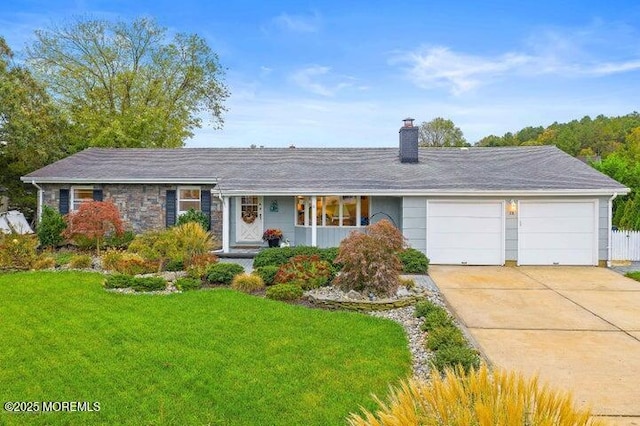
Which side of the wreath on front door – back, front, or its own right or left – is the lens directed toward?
front

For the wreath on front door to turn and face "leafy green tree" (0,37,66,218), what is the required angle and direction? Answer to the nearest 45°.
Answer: approximately 135° to its right

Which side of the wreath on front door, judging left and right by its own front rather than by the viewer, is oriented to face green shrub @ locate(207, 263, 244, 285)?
front

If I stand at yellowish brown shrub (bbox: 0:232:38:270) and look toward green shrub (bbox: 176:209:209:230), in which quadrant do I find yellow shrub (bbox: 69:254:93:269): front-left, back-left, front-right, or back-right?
front-right

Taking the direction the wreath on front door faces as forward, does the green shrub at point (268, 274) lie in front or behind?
in front

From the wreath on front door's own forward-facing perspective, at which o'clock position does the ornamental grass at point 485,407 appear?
The ornamental grass is roughly at 12 o'clock from the wreath on front door.

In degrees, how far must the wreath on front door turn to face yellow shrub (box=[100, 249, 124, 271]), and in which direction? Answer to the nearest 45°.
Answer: approximately 45° to its right

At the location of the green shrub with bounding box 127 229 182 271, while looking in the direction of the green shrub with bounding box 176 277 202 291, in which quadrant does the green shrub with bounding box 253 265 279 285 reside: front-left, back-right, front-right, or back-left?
front-left

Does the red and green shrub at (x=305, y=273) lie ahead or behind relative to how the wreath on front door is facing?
ahead

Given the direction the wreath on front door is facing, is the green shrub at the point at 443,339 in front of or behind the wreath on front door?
in front

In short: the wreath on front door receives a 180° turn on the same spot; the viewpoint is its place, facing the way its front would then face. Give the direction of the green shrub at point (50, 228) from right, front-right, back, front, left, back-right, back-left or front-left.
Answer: left

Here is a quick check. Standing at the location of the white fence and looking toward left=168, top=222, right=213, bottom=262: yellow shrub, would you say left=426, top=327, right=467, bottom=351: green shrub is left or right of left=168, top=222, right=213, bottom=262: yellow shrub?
left

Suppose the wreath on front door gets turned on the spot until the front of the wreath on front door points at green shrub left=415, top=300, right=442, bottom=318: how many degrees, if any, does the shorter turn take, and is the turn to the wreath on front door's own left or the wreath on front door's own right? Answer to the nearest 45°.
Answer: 0° — it already faces it
